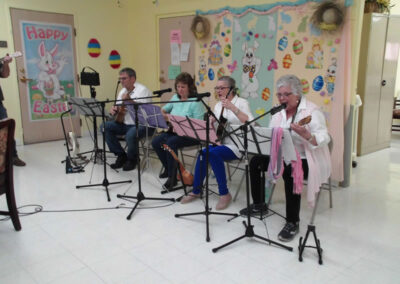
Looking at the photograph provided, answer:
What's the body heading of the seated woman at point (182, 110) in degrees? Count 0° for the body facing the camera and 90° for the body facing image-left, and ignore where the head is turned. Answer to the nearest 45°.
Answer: approximately 45°

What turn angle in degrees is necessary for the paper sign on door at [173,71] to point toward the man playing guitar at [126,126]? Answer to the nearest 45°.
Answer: approximately 45° to its right

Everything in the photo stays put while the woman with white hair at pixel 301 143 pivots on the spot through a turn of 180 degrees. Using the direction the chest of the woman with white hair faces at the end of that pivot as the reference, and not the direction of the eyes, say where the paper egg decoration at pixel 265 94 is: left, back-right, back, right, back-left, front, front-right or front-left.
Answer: front-left

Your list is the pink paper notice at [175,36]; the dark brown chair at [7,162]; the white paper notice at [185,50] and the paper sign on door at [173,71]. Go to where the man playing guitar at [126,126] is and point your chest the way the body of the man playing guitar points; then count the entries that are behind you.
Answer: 3

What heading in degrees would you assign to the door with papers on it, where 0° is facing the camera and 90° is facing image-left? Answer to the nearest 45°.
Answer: approximately 0°

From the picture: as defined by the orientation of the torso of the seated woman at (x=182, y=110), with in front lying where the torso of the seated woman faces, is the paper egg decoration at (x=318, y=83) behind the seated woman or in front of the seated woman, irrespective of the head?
behind

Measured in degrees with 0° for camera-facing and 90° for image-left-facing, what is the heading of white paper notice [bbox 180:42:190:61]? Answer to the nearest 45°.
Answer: approximately 0°

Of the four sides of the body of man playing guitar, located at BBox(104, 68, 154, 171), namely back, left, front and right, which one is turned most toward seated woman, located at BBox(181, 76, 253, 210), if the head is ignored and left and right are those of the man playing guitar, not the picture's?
left

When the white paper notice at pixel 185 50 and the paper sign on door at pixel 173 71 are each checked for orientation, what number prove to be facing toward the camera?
2
